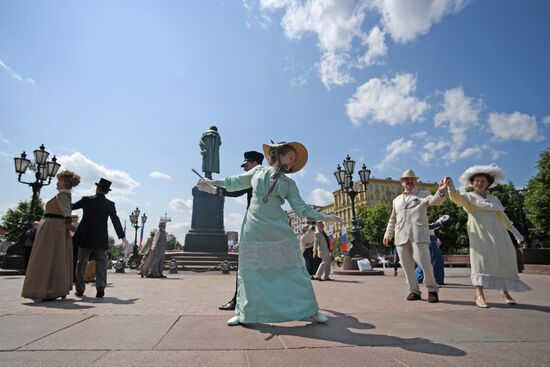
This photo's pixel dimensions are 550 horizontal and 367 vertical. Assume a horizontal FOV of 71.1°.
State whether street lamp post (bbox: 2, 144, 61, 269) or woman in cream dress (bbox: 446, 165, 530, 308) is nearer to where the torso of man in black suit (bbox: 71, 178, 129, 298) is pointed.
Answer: the street lamp post

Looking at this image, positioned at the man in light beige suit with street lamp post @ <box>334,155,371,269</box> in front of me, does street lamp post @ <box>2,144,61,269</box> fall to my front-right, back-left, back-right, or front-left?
front-left

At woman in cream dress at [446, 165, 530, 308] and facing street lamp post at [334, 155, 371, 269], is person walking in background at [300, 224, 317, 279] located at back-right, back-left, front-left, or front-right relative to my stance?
front-left

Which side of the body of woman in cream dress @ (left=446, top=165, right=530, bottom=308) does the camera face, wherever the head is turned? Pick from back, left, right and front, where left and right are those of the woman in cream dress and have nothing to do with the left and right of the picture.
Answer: front

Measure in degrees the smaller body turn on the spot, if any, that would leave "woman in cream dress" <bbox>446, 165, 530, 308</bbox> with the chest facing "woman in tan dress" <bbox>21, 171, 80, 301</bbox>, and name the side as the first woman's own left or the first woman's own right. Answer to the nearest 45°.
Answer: approximately 45° to the first woman's own right

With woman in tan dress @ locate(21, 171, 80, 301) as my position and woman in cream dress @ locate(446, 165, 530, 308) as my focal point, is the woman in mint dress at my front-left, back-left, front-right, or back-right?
front-right

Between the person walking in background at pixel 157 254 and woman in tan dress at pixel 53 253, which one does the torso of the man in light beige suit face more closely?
the woman in tan dress

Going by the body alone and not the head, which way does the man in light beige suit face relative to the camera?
toward the camera

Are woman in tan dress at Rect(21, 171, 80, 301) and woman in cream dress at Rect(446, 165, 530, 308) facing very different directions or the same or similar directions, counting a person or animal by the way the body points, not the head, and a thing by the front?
very different directions

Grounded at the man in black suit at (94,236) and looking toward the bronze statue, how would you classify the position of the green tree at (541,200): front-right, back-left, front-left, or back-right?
front-right

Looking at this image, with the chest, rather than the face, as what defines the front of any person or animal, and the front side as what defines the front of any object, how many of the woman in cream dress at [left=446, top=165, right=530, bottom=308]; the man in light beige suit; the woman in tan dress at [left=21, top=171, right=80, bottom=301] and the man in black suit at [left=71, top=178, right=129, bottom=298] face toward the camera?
2

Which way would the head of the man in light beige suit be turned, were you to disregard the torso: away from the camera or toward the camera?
toward the camera
